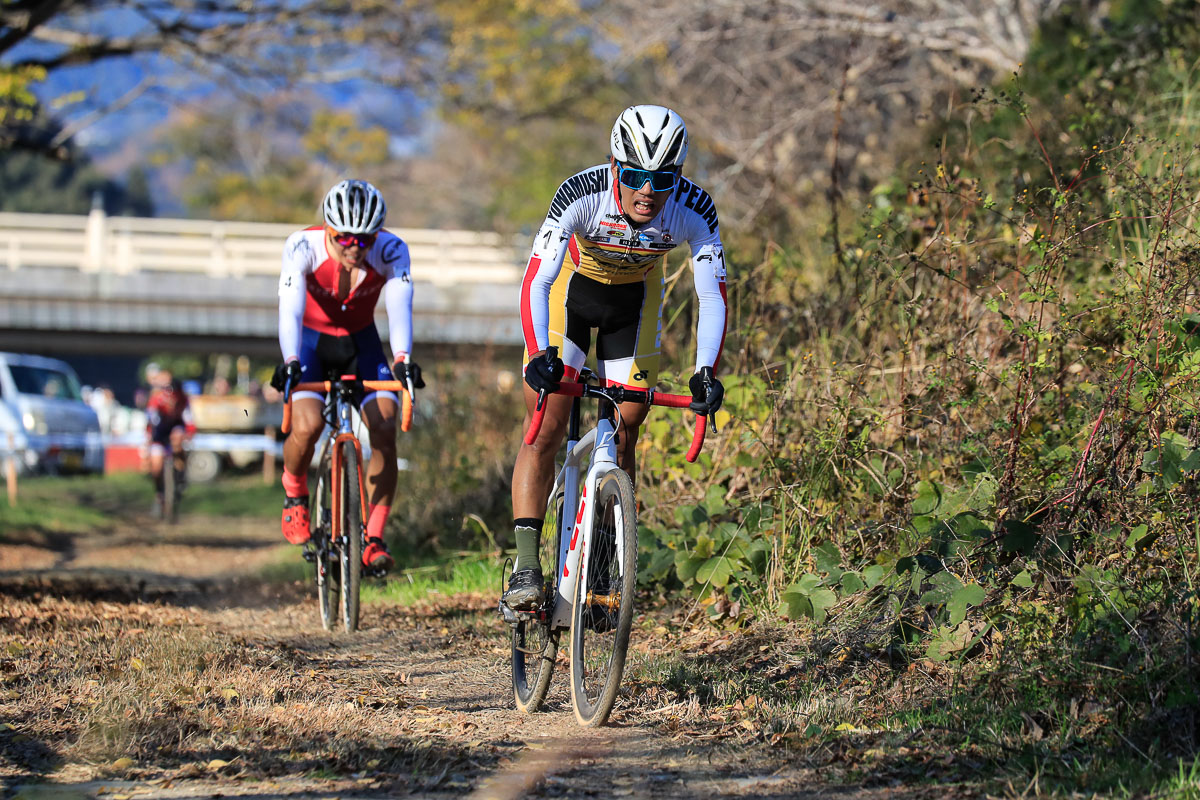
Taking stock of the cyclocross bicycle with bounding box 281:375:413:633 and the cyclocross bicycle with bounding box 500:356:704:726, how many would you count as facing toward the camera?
2

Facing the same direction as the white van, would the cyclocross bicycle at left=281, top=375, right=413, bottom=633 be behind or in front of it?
in front

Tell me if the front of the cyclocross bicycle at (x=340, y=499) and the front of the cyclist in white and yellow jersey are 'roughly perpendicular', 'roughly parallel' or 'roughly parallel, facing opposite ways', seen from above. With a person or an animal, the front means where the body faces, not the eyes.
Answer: roughly parallel

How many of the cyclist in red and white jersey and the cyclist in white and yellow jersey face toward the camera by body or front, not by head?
2

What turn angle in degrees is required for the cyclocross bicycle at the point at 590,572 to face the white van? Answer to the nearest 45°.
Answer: approximately 135° to its right

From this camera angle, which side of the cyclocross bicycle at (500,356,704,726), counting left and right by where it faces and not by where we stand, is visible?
front

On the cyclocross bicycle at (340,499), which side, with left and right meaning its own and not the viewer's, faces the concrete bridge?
back

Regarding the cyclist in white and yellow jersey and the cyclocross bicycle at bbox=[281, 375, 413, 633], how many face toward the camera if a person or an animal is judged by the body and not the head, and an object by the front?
2

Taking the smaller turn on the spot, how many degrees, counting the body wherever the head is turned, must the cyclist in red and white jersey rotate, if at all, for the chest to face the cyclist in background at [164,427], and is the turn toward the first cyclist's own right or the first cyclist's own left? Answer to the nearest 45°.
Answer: approximately 180°

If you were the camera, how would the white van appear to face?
facing the viewer and to the right of the viewer

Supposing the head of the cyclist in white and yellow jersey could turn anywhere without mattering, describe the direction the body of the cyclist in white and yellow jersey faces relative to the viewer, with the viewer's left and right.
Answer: facing the viewer

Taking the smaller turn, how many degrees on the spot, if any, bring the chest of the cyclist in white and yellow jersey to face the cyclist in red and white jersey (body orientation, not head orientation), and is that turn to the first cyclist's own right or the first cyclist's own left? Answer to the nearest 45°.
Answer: approximately 135° to the first cyclist's own right

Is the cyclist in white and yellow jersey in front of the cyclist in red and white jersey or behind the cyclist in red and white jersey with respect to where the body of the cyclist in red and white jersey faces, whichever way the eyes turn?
in front
